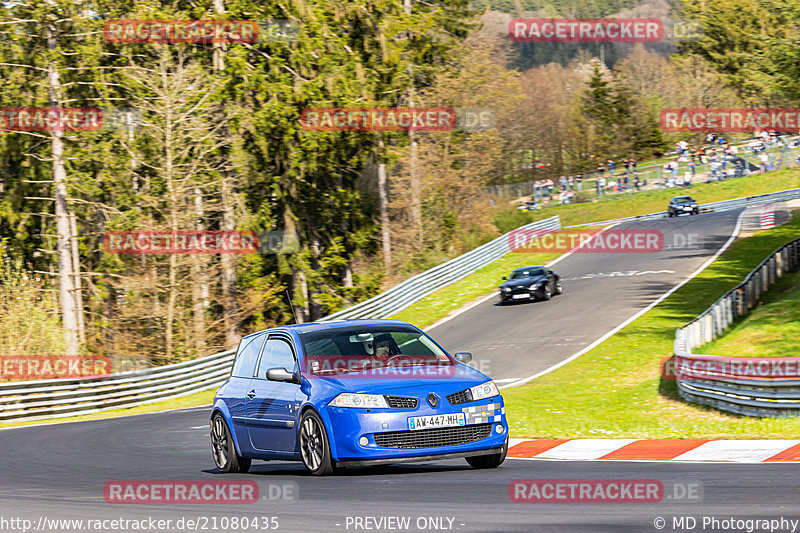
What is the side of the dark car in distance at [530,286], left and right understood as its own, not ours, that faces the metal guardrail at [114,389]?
front

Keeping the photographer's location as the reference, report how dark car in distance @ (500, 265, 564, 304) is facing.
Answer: facing the viewer and to the left of the viewer

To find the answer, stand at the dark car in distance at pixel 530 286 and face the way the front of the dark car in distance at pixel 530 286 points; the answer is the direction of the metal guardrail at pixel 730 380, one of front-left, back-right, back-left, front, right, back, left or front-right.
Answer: front-left

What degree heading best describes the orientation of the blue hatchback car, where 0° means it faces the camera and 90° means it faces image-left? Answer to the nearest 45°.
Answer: approximately 315°

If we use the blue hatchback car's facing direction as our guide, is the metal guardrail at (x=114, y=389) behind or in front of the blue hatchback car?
behind

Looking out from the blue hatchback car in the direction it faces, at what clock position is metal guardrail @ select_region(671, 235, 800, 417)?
The metal guardrail is roughly at 9 o'clock from the blue hatchback car.

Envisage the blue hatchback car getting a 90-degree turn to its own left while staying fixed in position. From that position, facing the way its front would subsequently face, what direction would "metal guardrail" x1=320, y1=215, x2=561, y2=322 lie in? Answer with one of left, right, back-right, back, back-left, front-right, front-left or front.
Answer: front-left

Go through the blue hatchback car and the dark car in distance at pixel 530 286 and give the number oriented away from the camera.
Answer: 0
